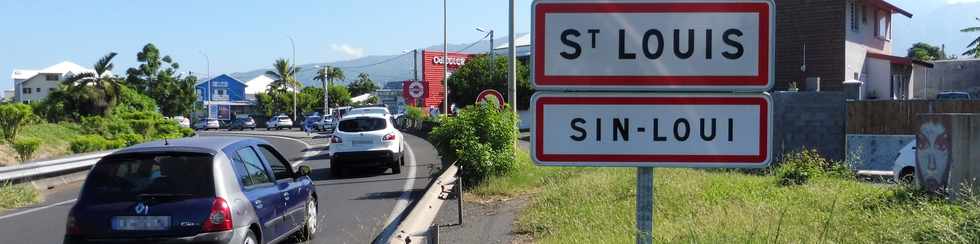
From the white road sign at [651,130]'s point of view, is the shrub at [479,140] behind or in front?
behind

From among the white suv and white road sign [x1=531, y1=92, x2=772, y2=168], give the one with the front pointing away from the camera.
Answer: the white suv

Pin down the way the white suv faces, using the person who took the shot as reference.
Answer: facing away from the viewer

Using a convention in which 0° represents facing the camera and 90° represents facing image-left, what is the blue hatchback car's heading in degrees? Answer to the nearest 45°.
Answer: approximately 225°

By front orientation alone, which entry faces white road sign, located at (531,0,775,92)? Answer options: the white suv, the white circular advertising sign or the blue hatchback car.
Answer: the white circular advertising sign

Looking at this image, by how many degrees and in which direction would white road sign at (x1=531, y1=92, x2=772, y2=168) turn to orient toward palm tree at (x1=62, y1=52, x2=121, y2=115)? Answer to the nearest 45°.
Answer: approximately 135° to its right

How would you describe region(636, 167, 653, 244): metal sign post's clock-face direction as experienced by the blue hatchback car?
The metal sign post is roughly at 4 o'clock from the blue hatchback car.

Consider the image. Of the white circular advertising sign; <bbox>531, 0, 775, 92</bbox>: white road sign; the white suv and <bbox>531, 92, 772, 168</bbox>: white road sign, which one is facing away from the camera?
the white suv

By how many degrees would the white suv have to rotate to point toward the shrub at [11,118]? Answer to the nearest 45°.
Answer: approximately 45° to its left

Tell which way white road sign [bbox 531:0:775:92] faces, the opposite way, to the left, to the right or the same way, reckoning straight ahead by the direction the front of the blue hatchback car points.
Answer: the opposite way

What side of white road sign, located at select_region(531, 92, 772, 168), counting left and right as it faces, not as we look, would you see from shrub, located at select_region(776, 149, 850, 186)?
back

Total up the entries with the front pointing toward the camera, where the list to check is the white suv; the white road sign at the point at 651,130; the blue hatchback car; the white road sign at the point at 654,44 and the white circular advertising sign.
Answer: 3
